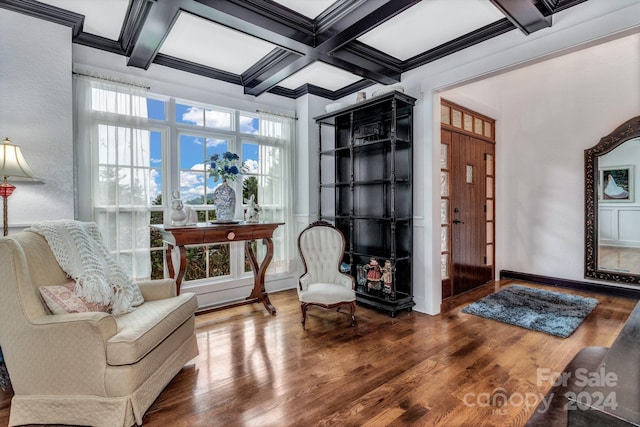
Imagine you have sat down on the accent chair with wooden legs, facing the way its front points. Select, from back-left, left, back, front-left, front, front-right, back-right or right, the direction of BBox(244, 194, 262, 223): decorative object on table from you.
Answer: right

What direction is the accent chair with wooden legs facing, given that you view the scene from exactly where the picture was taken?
facing the viewer

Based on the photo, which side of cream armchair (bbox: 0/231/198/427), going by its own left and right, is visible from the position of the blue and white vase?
left

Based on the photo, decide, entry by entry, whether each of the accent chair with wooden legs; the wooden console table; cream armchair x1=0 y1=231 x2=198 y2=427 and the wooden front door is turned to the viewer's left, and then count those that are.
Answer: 0

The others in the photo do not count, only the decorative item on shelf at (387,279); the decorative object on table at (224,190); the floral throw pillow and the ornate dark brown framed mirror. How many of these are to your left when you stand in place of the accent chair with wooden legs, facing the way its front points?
2

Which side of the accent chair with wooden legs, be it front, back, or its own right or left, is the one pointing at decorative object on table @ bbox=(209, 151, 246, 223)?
right

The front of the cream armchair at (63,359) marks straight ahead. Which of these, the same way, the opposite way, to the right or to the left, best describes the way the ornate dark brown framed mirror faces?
the opposite way

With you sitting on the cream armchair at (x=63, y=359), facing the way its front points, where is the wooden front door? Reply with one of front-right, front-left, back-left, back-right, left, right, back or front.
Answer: front-left

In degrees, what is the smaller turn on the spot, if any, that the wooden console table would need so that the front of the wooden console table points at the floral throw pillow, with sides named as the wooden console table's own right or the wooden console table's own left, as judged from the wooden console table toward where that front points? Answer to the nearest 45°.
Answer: approximately 90° to the wooden console table's own right

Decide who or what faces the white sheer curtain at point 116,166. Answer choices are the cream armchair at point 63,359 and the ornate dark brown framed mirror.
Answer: the ornate dark brown framed mirror

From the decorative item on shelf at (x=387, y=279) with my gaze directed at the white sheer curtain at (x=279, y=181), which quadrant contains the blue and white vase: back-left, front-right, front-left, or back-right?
front-left

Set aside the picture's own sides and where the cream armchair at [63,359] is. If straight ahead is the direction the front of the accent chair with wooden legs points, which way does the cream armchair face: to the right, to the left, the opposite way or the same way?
to the left

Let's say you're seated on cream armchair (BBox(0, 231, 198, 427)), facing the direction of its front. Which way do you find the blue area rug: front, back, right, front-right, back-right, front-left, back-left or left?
front-left

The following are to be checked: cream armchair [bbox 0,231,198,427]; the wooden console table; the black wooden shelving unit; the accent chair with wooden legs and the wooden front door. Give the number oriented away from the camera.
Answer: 0

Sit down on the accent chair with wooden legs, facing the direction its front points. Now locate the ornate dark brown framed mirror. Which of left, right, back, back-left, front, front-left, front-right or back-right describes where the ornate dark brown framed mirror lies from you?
left

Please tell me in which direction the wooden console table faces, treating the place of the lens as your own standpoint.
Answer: facing the viewer and to the right of the viewer

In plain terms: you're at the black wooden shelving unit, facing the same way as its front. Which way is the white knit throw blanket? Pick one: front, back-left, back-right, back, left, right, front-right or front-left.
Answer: front

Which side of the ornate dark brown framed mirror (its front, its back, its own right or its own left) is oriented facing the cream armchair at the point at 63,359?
front
